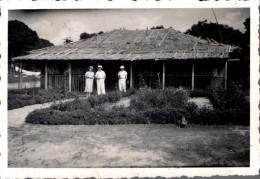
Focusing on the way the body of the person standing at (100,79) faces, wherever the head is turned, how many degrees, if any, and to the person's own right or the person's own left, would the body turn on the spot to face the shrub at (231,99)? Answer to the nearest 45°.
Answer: approximately 45° to the person's own left

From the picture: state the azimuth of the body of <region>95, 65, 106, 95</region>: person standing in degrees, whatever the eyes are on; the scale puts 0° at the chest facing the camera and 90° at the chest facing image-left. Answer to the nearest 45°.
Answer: approximately 0°
